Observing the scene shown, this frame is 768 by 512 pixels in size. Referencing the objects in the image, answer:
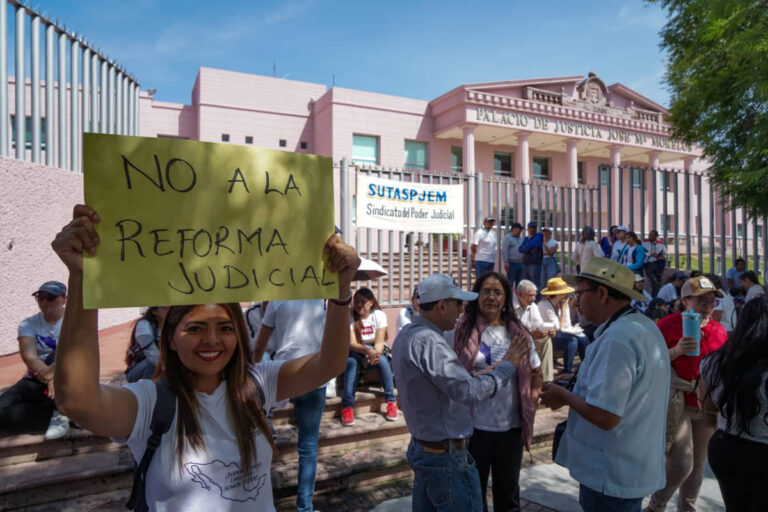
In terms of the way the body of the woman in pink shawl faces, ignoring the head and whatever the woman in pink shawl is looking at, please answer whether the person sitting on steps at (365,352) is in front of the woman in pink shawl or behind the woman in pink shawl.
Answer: behind

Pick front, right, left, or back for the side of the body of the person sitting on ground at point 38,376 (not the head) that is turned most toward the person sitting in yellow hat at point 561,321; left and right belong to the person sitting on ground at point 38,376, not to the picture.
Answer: left

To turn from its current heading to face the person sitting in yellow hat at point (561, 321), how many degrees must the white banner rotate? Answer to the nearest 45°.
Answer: approximately 45° to its left

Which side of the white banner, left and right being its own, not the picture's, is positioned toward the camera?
front

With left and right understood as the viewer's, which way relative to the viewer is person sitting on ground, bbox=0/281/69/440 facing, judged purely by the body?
facing the viewer

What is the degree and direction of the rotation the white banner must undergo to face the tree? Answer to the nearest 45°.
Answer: approximately 90° to its left

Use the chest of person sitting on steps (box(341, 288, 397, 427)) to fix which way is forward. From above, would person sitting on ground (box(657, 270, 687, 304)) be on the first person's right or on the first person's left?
on the first person's left

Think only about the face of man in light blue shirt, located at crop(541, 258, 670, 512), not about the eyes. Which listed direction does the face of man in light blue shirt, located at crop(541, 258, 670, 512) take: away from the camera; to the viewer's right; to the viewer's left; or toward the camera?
to the viewer's left

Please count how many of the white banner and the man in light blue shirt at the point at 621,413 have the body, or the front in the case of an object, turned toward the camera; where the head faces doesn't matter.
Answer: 1

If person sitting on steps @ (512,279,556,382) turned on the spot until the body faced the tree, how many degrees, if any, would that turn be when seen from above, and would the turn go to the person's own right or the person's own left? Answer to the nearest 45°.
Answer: approximately 90° to the person's own left

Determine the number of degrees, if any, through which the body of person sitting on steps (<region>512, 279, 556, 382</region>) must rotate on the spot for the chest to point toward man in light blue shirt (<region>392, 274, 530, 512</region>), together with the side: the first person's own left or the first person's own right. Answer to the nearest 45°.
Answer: approximately 45° to the first person's own right

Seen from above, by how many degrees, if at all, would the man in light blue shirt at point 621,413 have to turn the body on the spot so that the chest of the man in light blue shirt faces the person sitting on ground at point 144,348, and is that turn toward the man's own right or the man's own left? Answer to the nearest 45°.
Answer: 0° — they already face them

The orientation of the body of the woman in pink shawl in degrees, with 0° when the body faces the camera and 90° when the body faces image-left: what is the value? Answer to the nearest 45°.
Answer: approximately 0°
